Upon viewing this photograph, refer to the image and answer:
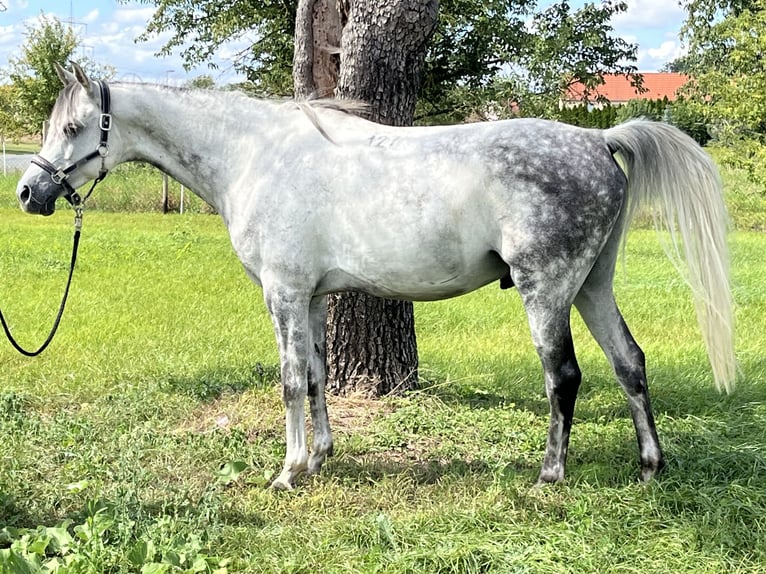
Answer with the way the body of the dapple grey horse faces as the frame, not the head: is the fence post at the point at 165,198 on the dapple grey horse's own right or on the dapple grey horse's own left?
on the dapple grey horse's own right

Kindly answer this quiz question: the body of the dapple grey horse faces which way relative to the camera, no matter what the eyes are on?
to the viewer's left

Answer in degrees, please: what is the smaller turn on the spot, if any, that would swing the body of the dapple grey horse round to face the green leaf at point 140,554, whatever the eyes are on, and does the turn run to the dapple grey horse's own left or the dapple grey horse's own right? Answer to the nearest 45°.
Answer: approximately 45° to the dapple grey horse's own left

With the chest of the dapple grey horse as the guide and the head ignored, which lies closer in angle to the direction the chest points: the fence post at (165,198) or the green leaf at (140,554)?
the green leaf
